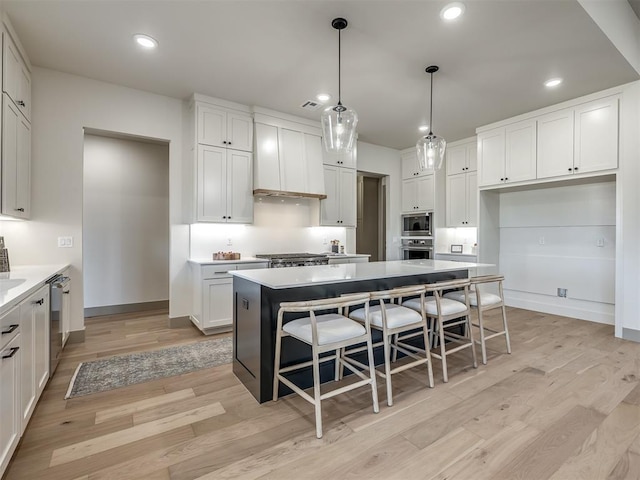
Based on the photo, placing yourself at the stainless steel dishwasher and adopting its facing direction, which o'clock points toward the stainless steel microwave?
The stainless steel microwave is roughly at 12 o'clock from the stainless steel dishwasher.

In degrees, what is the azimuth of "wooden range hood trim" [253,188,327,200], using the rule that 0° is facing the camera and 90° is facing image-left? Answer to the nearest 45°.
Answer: approximately 315°

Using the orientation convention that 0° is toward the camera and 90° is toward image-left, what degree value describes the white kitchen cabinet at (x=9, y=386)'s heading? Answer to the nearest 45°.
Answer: approximately 270°

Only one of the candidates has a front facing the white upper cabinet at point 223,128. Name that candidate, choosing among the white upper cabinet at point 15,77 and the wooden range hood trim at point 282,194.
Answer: the white upper cabinet at point 15,77

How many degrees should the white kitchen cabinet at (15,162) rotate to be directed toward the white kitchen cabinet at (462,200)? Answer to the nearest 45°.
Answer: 0° — it already faces it

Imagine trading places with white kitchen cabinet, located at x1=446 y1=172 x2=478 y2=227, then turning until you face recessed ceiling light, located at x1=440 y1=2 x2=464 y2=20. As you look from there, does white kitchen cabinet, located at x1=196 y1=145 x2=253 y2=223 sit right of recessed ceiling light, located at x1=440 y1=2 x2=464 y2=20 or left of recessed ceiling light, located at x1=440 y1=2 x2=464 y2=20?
right

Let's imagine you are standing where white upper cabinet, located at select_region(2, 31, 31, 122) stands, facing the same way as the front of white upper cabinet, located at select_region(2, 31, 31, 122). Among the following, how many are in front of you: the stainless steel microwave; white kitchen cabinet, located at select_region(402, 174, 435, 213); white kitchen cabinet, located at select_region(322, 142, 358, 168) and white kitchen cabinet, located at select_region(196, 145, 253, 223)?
4

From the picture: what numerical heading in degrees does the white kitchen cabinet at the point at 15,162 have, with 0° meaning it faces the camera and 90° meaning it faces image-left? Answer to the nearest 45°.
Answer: approximately 270°

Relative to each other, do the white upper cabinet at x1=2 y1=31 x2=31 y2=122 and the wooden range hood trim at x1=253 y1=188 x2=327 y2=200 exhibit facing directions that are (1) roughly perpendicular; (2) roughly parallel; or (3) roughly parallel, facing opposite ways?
roughly perpendicular

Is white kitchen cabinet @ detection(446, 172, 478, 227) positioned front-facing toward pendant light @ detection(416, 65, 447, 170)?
yes

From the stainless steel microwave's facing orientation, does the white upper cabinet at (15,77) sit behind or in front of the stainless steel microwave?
in front
